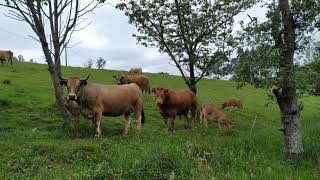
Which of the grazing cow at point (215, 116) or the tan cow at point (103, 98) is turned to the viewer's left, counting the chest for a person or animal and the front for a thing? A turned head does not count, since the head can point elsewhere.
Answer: the tan cow

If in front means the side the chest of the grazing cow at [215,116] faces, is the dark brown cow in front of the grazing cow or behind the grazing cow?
behind

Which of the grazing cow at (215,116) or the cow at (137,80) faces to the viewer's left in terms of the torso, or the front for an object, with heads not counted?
the cow

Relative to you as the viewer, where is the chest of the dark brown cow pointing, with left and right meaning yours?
facing the viewer and to the left of the viewer

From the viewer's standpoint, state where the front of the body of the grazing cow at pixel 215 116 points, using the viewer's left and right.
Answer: facing to the right of the viewer

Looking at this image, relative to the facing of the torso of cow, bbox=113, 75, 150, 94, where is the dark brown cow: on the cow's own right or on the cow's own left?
on the cow's own left

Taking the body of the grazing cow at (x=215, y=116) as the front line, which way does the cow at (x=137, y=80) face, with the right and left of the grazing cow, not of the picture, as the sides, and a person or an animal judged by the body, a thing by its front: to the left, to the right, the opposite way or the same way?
the opposite way

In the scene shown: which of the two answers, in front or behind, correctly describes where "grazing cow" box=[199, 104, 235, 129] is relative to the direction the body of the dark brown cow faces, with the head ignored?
behind

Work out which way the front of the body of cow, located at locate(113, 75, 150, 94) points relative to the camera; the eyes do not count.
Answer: to the viewer's left

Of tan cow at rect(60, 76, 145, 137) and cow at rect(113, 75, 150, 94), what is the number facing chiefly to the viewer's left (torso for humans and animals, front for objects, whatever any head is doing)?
2

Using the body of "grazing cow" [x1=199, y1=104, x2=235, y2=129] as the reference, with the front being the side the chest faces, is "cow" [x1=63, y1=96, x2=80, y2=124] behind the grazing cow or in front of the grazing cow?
behind

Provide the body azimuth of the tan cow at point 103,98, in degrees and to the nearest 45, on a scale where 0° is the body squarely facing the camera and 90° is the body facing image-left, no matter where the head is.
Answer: approximately 90°

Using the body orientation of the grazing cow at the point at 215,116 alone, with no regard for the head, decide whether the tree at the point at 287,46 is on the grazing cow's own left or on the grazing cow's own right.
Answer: on the grazing cow's own right

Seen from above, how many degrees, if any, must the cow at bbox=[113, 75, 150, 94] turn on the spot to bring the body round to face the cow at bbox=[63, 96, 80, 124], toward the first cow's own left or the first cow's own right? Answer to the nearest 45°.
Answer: approximately 90° to the first cow's own left
